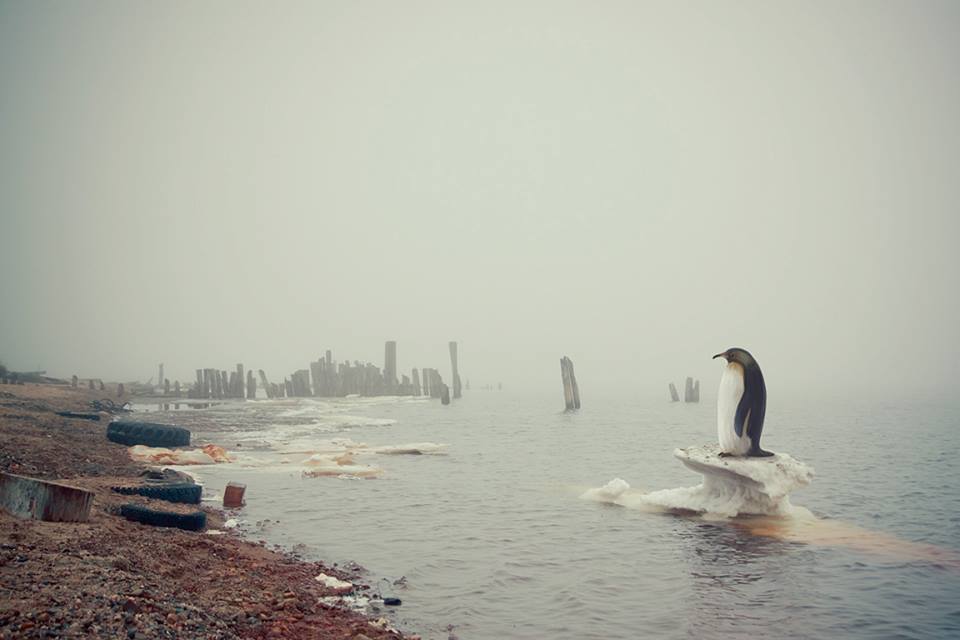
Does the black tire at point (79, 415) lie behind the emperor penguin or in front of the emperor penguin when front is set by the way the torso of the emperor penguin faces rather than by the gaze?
in front

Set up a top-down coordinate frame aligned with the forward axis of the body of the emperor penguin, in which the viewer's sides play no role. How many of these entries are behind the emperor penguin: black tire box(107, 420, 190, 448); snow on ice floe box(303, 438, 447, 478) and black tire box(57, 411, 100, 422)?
0

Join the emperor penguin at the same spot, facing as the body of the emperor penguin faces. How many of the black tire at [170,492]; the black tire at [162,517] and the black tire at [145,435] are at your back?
0

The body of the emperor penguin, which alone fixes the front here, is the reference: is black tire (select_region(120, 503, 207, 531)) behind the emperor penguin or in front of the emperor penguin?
in front

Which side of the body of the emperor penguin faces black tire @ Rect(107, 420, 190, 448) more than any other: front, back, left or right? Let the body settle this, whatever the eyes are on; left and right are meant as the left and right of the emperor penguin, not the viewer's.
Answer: front

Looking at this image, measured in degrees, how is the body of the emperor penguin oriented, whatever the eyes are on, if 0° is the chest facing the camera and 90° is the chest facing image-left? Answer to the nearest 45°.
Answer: approximately 90°
